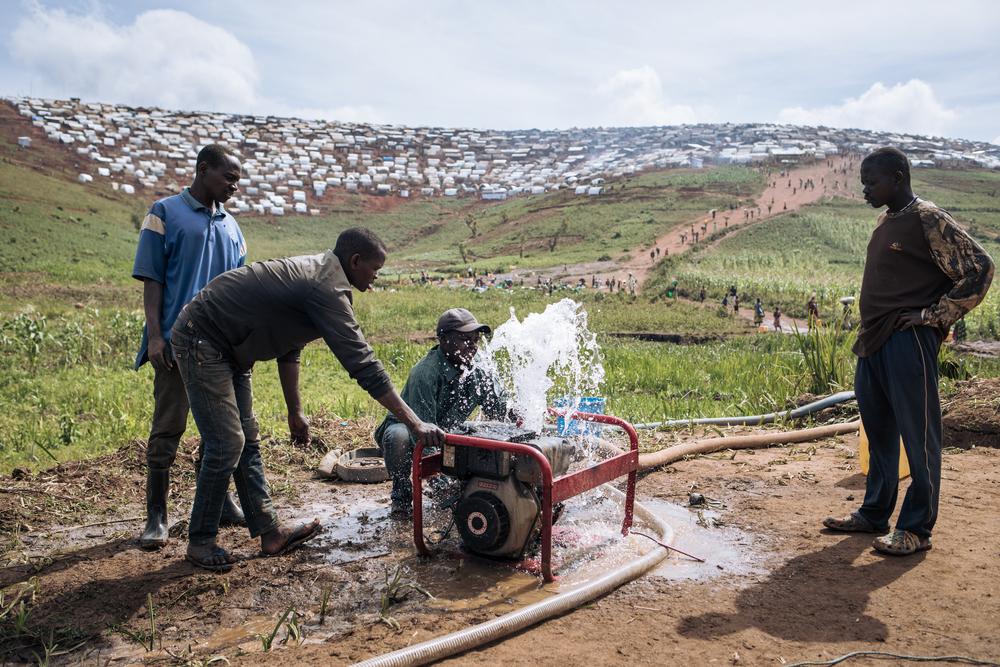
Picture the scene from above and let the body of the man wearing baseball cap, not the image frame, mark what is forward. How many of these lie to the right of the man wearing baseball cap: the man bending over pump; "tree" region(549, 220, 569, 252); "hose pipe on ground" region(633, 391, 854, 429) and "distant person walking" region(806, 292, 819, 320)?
1

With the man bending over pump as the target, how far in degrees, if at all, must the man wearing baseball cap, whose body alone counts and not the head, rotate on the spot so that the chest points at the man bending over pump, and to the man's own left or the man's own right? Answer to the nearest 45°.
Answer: approximately 90° to the man's own right

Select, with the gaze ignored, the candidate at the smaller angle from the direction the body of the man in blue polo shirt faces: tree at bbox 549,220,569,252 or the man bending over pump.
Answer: the man bending over pump

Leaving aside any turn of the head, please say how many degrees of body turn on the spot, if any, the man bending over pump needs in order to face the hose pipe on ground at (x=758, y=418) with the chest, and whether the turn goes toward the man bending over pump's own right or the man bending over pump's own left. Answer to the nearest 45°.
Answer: approximately 45° to the man bending over pump's own left

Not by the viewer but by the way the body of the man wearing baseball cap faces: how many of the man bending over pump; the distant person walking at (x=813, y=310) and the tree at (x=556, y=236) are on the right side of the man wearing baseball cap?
1

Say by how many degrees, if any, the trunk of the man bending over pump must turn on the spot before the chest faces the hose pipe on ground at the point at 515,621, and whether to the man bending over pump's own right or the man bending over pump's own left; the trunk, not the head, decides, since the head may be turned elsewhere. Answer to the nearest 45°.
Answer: approximately 45° to the man bending over pump's own right

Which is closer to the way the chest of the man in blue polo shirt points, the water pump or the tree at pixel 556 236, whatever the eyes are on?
the water pump

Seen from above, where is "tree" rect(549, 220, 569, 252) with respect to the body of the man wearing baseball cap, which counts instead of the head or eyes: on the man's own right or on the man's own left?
on the man's own left

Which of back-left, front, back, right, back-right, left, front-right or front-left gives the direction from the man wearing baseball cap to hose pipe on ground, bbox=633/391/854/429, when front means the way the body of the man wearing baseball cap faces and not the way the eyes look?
left

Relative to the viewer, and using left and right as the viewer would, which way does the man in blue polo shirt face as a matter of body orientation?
facing the viewer and to the right of the viewer

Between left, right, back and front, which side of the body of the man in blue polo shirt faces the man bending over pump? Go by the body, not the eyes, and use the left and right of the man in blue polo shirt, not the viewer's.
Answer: front

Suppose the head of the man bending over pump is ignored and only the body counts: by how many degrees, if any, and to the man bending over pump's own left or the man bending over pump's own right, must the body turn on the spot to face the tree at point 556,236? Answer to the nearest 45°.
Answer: approximately 90° to the man bending over pump's own left

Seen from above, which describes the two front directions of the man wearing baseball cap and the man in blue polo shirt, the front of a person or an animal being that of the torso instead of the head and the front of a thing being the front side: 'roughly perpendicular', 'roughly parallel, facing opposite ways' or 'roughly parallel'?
roughly parallel

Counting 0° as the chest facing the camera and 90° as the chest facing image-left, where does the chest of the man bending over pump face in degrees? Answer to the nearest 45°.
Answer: approximately 270°
